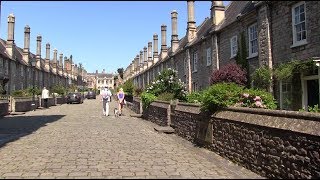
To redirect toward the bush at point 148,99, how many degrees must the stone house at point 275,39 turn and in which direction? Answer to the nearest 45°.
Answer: approximately 45° to its right

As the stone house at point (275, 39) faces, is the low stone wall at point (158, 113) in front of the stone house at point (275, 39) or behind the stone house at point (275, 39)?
in front

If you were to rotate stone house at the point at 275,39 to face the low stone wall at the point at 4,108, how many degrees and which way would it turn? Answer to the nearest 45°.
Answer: approximately 45° to its right

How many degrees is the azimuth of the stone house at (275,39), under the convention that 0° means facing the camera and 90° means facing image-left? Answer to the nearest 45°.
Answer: approximately 45°

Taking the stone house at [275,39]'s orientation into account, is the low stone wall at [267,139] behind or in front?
in front
